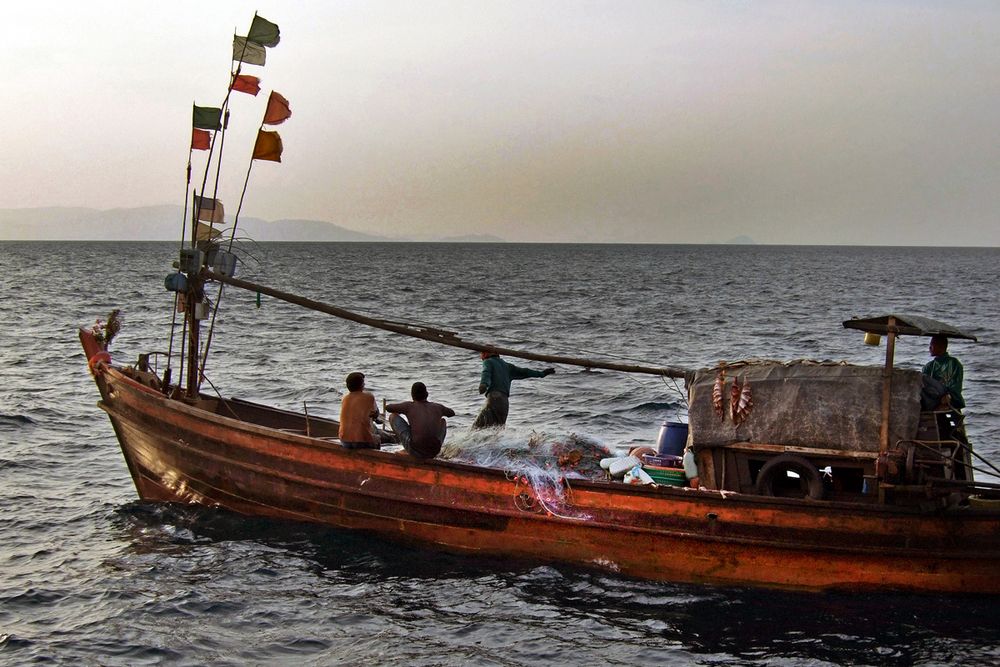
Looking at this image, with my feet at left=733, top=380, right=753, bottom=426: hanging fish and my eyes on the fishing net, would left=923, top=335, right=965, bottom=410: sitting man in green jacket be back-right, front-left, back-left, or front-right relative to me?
back-right

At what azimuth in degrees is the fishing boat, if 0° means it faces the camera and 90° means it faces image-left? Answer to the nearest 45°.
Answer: approximately 90°
